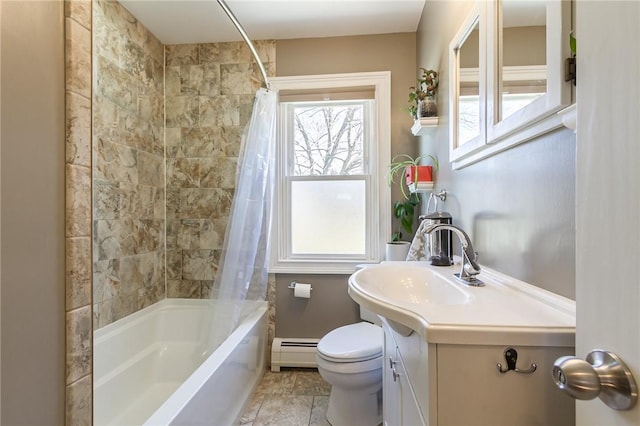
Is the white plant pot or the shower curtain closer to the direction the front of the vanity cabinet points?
the shower curtain

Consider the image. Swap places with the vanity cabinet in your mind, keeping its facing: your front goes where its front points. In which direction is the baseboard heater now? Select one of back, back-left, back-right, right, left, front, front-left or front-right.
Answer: front-right

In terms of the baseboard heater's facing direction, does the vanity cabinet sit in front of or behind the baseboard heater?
in front

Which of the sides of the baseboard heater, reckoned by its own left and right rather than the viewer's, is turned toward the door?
front

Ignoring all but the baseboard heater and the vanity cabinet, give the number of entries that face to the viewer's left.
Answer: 1

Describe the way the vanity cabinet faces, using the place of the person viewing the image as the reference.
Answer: facing to the left of the viewer

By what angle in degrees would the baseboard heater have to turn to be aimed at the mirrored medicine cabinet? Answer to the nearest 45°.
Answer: approximately 45° to its left

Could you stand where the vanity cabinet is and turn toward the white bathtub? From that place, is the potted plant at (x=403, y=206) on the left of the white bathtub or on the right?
right

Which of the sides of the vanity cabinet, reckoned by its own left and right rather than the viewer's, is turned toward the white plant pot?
right

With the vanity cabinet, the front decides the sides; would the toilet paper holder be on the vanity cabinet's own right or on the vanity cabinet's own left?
on the vanity cabinet's own right
